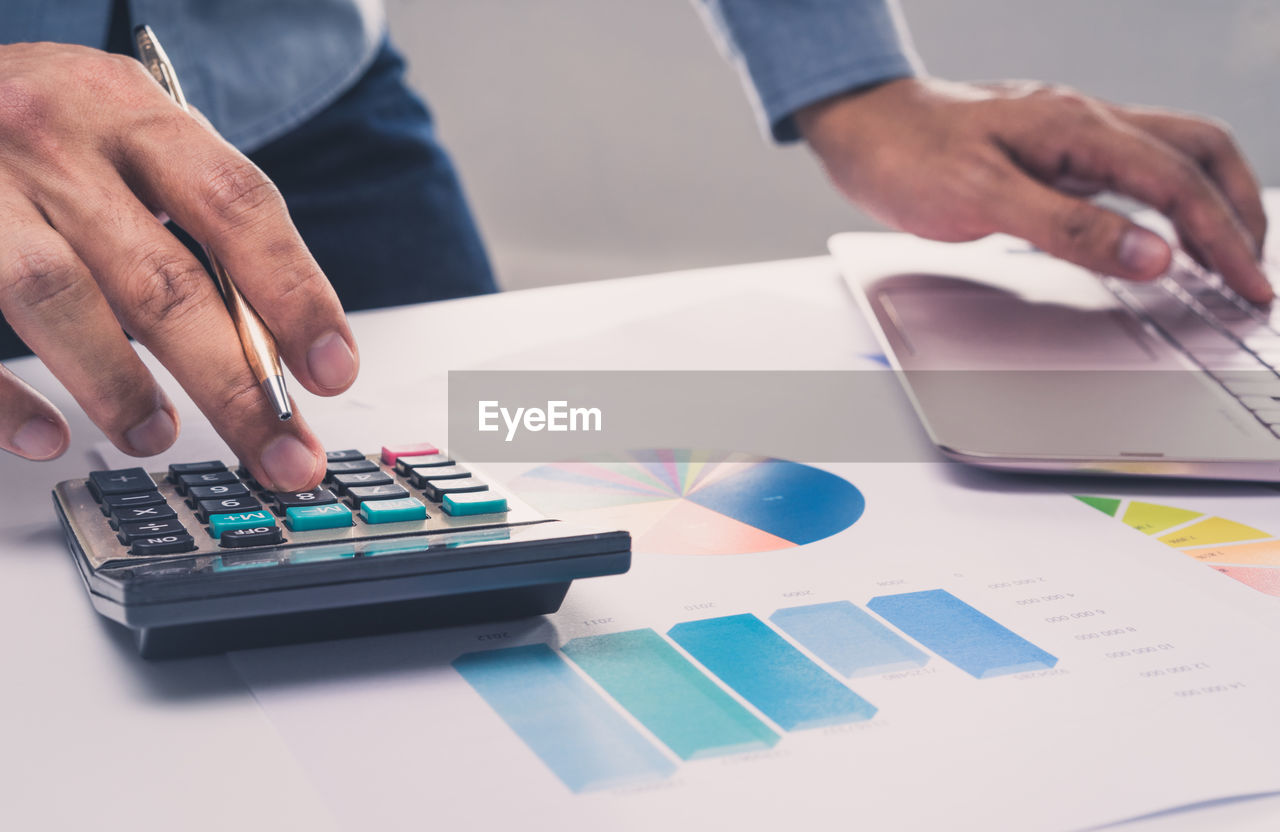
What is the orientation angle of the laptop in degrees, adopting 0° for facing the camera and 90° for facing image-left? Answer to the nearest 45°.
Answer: approximately 90°
